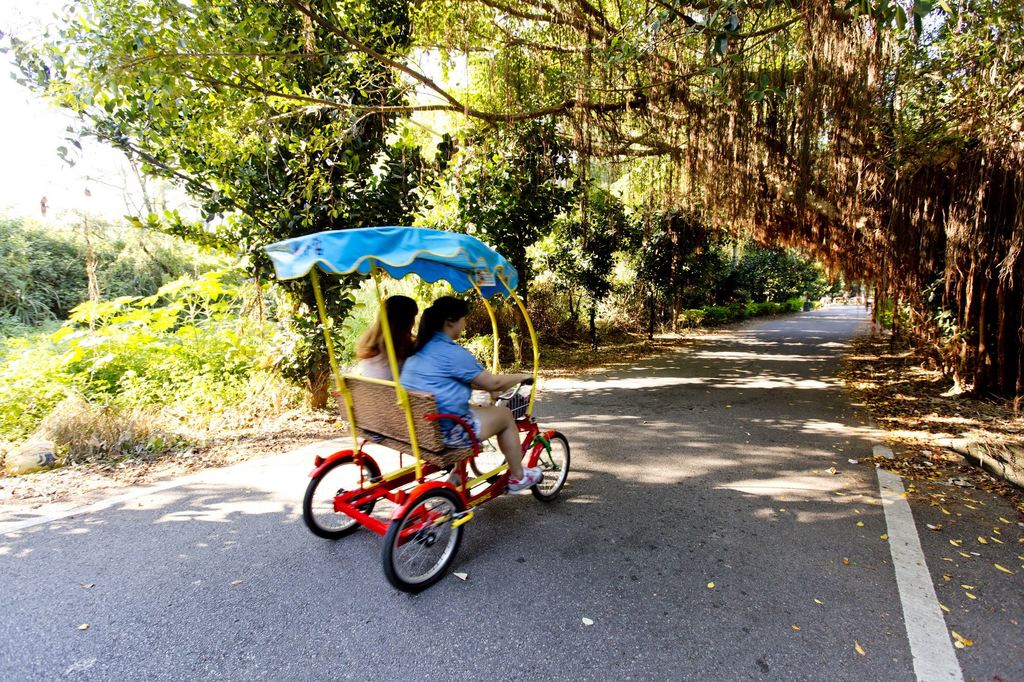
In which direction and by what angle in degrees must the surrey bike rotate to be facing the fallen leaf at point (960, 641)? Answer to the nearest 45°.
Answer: approximately 90° to its right

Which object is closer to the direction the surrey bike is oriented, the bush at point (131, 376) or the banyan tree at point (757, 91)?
the banyan tree

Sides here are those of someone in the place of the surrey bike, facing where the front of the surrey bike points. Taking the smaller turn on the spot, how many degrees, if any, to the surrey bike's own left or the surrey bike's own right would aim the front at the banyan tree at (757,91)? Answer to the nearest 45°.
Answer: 0° — it already faces it

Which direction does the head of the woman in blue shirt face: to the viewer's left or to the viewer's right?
to the viewer's right

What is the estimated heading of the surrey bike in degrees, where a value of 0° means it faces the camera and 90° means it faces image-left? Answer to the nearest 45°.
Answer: approximately 225°

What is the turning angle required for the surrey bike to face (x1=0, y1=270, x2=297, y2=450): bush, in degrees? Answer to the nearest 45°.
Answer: approximately 90° to its left
